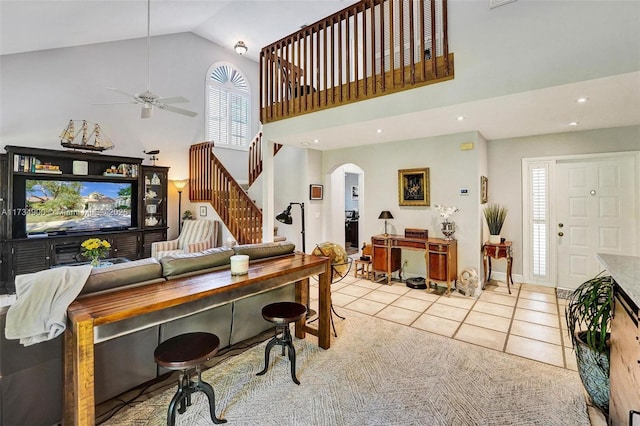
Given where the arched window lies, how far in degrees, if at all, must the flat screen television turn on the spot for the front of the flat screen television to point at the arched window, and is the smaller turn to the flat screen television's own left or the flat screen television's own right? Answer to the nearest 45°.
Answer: approximately 45° to the flat screen television's own left

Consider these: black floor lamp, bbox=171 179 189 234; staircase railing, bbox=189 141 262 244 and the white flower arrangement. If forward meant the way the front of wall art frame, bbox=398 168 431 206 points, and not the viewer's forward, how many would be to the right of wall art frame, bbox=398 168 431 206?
2

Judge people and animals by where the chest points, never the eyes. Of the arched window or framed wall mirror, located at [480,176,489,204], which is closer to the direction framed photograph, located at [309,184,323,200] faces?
the framed wall mirror

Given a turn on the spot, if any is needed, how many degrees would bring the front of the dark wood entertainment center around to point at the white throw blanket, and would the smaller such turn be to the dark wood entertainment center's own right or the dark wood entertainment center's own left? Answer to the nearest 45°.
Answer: approximately 45° to the dark wood entertainment center's own right

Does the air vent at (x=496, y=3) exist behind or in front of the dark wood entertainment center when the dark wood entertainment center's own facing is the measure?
in front
